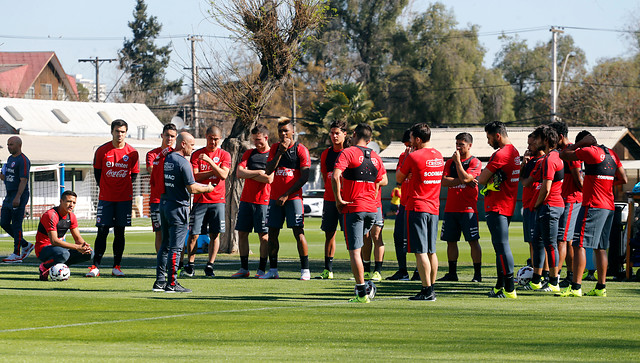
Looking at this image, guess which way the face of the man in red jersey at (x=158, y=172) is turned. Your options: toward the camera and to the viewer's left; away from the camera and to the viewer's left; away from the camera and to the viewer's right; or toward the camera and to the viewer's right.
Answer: toward the camera and to the viewer's right

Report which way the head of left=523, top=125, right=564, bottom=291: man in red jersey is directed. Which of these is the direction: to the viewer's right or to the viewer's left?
to the viewer's left

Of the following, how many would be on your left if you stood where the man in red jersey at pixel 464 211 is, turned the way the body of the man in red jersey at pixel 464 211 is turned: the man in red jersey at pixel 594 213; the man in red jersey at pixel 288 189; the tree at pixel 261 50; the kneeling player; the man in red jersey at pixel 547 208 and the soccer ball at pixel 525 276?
3

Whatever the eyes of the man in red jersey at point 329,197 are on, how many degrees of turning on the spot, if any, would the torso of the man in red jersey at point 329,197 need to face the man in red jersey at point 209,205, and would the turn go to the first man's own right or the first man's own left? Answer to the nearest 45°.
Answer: approximately 45° to the first man's own right

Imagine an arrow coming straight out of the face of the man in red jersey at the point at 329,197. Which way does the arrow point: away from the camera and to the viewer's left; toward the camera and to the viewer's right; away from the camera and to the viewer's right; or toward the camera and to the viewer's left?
toward the camera and to the viewer's left

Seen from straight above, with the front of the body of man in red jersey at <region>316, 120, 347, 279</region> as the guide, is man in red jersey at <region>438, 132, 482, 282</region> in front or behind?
behind

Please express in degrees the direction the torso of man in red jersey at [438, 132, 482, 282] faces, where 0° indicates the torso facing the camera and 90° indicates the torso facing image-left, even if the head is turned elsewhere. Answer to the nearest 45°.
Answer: approximately 45°

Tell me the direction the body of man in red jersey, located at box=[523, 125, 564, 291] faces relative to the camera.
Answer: to the viewer's left

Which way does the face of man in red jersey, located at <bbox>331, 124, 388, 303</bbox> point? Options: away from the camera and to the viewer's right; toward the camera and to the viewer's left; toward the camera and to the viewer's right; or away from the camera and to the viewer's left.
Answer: away from the camera and to the viewer's left
